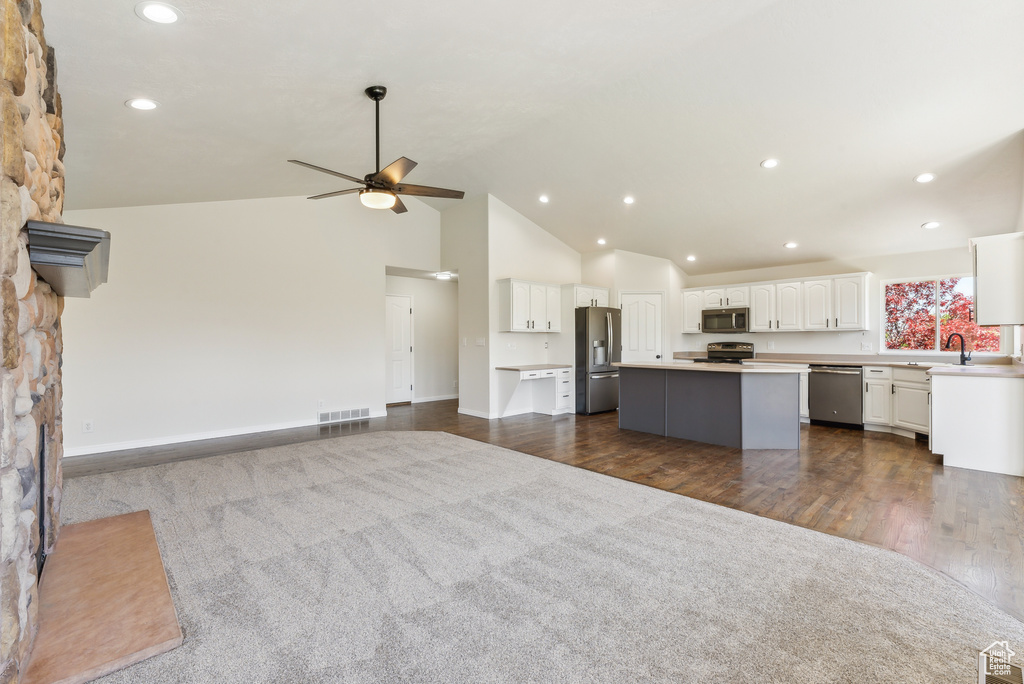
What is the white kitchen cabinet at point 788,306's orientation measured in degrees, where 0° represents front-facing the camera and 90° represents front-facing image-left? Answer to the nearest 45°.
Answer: approximately 0°

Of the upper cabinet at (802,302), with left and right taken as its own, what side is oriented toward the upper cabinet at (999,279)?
left

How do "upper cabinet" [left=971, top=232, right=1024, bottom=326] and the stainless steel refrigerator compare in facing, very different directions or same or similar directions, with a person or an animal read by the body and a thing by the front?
very different directions

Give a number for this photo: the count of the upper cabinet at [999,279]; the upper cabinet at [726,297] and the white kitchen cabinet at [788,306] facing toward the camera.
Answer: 2

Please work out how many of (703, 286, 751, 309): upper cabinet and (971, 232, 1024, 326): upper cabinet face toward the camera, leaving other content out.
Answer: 1

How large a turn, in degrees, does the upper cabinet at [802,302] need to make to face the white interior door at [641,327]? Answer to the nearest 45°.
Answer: approximately 45° to its right

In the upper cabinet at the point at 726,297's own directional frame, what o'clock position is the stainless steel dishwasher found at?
The stainless steel dishwasher is roughly at 10 o'clock from the upper cabinet.

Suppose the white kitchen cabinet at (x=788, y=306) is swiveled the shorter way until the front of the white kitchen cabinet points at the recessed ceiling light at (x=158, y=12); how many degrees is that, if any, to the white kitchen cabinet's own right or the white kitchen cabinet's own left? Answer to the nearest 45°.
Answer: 0° — it already faces it

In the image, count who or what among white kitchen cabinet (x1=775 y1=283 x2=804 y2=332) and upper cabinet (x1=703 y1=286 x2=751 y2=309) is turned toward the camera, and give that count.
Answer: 2

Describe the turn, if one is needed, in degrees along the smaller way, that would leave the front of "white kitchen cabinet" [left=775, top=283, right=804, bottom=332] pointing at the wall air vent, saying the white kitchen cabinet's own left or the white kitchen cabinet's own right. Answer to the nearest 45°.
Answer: approximately 45° to the white kitchen cabinet's own right

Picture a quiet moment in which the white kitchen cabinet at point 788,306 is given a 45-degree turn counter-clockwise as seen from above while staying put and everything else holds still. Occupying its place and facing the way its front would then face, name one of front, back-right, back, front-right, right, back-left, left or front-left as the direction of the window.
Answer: front-left

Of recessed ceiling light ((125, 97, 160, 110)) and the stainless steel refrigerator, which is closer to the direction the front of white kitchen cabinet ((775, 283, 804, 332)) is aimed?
the recessed ceiling light

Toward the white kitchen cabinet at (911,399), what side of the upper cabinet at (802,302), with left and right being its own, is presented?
left

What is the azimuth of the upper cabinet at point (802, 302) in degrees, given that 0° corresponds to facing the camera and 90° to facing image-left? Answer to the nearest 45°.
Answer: approximately 45°

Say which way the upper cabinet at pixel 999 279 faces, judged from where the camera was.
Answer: facing to the left of the viewer
